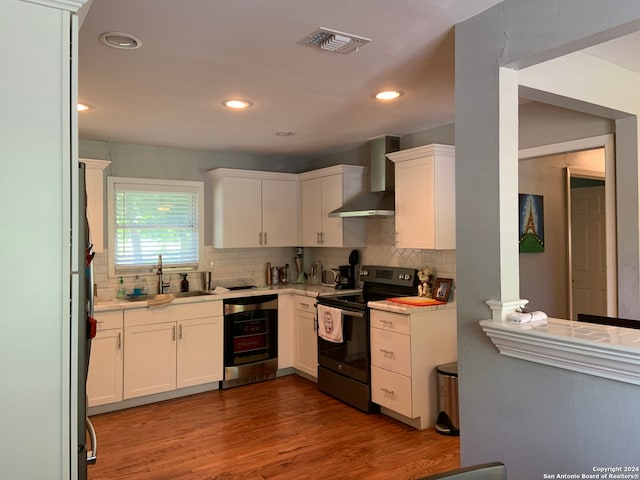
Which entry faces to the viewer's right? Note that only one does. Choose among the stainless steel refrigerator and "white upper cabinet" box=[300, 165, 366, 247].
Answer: the stainless steel refrigerator

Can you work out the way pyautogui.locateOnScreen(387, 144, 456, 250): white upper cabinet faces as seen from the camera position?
facing the viewer and to the left of the viewer

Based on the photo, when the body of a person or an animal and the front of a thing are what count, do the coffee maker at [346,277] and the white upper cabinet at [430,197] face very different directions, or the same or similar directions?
same or similar directions

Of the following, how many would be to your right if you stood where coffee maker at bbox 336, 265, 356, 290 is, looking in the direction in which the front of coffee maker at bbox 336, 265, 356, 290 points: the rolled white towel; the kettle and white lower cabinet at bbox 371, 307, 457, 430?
1

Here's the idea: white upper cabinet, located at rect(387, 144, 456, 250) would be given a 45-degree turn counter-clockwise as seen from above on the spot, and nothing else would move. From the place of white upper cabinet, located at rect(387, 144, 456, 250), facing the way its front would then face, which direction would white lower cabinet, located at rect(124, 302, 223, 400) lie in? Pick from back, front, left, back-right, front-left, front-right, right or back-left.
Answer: right

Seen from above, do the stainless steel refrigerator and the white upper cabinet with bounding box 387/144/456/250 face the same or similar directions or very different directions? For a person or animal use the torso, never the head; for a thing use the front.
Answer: very different directions

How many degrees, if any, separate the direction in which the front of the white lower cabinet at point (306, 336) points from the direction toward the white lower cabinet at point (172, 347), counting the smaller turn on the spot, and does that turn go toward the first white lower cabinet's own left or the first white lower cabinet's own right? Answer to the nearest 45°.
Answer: approximately 45° to the first white lower cabinet's own right

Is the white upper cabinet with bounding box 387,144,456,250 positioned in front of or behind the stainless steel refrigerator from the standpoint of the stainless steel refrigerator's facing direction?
in front

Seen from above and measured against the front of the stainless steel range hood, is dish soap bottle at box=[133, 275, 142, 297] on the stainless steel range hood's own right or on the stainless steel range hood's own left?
on the stainless steel range hood's own right

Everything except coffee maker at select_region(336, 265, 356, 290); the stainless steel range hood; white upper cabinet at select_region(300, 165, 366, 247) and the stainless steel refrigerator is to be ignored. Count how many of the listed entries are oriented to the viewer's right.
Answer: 1

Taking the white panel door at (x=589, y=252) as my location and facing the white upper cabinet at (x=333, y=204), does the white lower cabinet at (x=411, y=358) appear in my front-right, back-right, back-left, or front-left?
front-left

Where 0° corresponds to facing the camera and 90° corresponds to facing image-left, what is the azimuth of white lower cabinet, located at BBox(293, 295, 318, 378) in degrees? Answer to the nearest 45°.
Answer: approximately 45°
